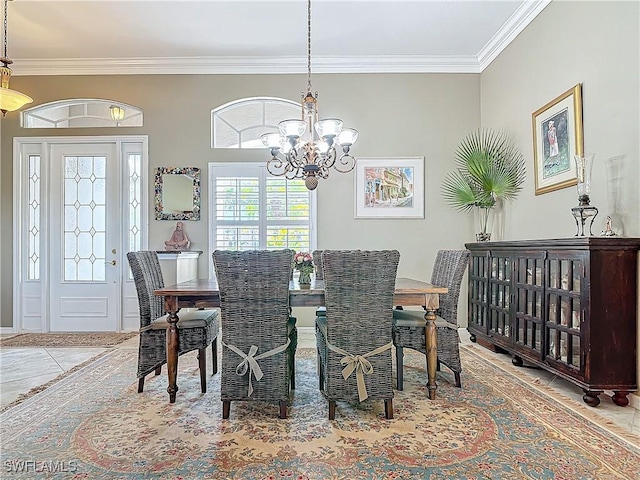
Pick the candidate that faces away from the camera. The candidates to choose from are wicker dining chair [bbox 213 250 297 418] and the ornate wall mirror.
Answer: the wicker dining chair

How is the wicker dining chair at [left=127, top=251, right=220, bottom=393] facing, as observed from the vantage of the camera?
facing to the right of the viewer

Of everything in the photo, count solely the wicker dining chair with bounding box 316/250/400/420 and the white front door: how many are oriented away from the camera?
1

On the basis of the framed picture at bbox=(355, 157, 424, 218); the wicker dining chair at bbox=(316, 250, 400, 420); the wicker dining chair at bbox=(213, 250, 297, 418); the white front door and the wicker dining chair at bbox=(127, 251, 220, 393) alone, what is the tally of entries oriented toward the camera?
2

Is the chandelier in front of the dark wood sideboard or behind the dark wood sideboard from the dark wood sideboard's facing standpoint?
in front

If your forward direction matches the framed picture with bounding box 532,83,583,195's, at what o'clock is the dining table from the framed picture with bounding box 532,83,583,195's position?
The dining table is roughly at 12 o'clock from the framed picture.

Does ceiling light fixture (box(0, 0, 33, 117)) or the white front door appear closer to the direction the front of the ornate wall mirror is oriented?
the ceiling light fixture

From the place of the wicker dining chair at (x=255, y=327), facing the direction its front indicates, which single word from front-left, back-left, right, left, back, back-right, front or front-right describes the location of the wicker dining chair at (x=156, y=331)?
front-left

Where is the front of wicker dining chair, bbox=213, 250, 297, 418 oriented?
away from the camera

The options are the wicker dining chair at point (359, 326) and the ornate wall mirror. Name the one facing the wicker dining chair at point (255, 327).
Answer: the ornate wall mirror

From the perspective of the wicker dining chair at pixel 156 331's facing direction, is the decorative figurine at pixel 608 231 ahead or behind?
ahead

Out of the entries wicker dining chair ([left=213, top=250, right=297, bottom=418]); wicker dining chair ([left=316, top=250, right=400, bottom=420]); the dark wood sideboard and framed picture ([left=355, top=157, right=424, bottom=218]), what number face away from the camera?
2

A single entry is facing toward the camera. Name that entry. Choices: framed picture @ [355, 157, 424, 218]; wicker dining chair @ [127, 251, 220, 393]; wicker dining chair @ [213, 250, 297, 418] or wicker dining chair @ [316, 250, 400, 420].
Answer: the framed picture

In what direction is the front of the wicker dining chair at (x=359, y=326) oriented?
away from the camera
